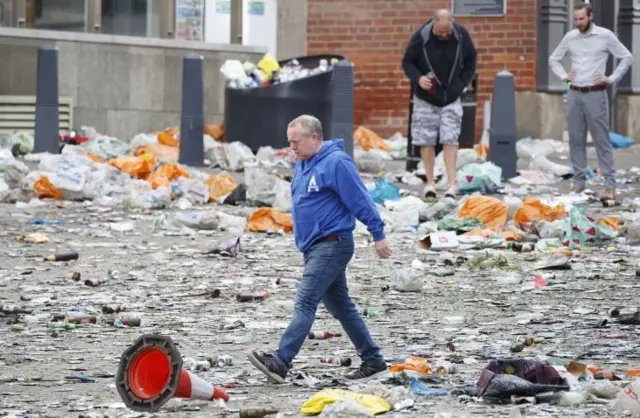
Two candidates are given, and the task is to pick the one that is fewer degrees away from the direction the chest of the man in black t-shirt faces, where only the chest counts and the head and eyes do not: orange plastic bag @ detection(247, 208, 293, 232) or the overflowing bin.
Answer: the orange plastic bag

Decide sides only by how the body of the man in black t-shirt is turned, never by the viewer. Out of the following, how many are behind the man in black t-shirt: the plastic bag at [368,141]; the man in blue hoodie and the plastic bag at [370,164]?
2

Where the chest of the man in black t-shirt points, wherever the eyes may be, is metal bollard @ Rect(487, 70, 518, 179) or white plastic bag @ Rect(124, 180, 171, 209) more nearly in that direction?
the white plastic bag

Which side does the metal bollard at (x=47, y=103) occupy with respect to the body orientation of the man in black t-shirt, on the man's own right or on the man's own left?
on the man's own right

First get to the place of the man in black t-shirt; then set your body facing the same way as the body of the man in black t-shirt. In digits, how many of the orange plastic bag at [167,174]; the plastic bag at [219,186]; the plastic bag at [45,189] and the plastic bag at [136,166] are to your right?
4

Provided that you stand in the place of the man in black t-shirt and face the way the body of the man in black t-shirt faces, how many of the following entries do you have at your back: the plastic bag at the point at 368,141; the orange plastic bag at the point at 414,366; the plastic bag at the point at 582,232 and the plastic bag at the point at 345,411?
1

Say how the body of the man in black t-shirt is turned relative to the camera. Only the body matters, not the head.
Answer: toward the camera

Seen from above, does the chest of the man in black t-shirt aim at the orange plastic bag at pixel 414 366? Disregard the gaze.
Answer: yes

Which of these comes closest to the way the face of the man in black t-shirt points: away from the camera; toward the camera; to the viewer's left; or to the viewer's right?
toward the camera

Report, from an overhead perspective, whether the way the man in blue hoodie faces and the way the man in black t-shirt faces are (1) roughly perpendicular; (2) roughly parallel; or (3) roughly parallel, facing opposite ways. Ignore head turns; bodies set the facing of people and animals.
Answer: roughly perpendicular
